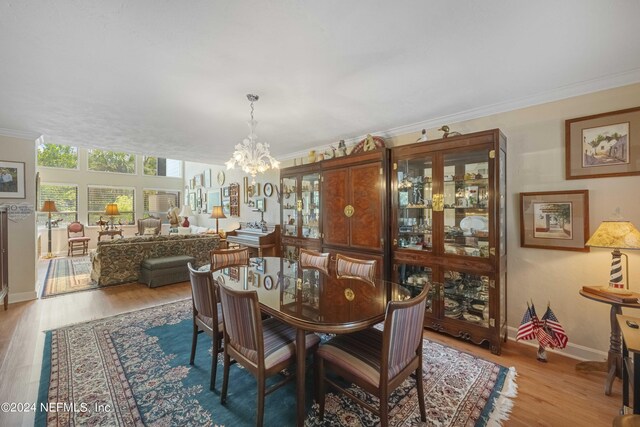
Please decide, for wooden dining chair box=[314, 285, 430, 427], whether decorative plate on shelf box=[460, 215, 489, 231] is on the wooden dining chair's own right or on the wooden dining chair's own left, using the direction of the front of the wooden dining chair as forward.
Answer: on the wooden dining chair's own right

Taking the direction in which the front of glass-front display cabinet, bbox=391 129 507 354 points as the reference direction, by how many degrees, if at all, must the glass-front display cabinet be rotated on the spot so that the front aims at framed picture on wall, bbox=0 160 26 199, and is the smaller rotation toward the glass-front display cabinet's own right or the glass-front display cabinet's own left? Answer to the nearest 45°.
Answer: approximately 45° to the glass-front display cabinet's own right

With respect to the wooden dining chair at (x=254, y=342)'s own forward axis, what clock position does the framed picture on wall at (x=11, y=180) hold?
The framed picture on wall is roughly at 9 o'clock from the wooden dining chair.

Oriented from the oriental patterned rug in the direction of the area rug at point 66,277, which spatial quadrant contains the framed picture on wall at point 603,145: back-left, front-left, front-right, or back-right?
back-right

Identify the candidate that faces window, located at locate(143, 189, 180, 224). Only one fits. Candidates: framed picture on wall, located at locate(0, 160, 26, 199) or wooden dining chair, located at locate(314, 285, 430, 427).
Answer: the wooden dining chair

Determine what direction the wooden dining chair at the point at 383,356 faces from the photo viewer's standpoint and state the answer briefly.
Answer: facing away from the viewer and to the left of the viewer

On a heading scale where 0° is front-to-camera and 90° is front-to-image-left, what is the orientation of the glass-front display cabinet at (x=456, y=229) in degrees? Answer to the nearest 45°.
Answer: approximately 45°
